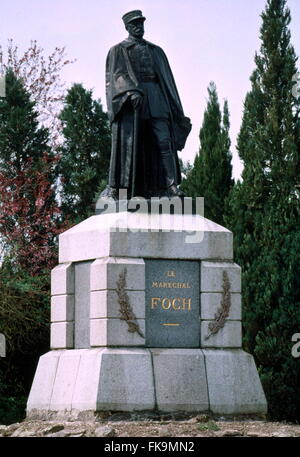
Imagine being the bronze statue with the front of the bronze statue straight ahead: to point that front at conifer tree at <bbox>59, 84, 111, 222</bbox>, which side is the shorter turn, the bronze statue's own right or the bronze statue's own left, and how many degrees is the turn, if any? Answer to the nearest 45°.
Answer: approximately 180°

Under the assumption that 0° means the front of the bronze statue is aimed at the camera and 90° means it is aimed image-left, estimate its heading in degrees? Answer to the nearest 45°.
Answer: approximately 0°

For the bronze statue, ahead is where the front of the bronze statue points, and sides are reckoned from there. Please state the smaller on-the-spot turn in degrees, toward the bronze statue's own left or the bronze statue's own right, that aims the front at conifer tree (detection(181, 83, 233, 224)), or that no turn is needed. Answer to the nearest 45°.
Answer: approximately 180°
